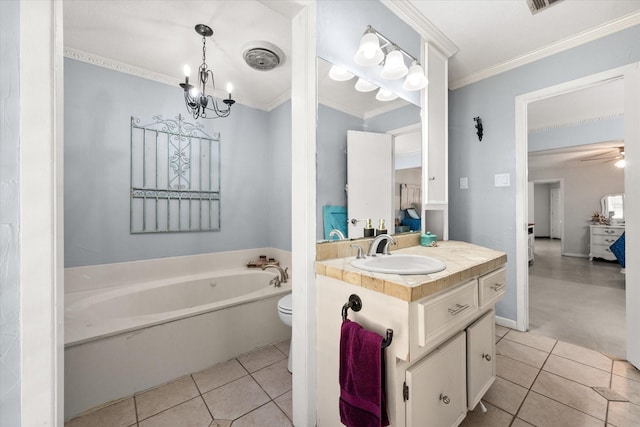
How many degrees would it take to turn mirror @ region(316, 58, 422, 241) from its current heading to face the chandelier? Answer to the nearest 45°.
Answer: approximately 135° to its right

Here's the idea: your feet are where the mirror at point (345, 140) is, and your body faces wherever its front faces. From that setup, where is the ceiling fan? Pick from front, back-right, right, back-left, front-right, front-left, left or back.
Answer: left

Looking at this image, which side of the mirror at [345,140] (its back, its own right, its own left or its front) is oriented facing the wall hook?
left

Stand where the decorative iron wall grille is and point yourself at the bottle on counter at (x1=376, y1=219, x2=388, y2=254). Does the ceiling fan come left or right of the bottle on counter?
left

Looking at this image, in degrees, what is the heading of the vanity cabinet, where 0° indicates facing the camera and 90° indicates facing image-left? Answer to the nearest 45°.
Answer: approximately 315°

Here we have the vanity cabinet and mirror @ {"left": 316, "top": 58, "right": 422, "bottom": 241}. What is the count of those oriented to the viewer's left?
0

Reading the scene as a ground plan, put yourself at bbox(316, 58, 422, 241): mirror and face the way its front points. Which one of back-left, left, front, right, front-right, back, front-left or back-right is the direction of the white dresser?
left

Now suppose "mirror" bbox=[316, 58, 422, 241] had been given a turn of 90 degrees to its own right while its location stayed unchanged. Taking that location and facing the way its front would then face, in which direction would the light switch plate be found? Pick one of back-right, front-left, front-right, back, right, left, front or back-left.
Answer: back

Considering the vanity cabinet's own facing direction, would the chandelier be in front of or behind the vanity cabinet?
behind

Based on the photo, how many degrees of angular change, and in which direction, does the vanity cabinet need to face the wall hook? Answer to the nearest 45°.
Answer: approximately 135° to its left

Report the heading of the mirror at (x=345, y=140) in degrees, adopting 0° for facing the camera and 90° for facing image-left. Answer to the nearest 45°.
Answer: approximately 315°
